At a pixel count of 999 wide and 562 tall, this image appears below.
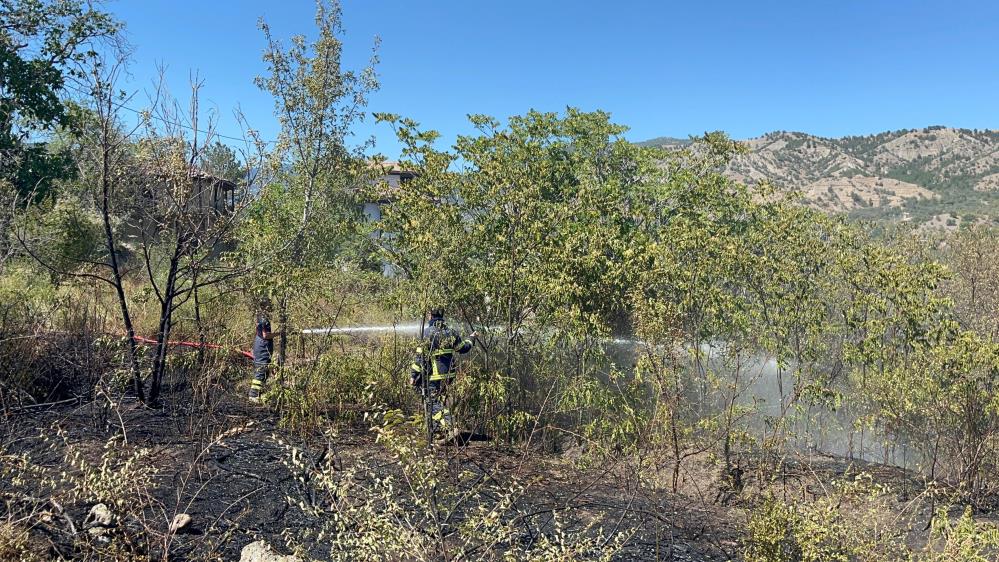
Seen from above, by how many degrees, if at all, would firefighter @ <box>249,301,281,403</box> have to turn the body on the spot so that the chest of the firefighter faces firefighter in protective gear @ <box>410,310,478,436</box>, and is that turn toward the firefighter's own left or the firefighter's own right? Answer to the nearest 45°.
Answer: approximately 45° to the firefighter's own right

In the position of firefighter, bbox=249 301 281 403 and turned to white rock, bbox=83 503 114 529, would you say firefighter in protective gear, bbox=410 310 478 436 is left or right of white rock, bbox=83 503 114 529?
left

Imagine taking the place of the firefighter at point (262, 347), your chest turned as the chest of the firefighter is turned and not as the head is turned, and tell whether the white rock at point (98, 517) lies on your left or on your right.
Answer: on your right

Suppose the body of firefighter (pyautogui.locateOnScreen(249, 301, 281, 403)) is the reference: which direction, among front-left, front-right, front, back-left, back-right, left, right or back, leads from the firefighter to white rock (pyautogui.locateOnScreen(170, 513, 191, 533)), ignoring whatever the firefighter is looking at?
right

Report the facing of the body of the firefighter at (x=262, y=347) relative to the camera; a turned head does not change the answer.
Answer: to the viewer's right

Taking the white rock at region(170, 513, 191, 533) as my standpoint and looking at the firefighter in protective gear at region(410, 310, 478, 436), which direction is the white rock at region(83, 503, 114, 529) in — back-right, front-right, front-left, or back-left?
back-left

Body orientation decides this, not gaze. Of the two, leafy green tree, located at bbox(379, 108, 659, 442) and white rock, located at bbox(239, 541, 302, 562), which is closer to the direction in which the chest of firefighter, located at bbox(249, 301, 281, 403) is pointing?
the leafy green tree

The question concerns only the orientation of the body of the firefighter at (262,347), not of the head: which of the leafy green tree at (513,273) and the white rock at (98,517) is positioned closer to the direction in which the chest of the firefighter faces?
the leafy green tree

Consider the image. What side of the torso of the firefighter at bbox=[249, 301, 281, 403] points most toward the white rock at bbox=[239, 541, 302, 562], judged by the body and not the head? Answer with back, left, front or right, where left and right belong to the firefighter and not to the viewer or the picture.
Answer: right

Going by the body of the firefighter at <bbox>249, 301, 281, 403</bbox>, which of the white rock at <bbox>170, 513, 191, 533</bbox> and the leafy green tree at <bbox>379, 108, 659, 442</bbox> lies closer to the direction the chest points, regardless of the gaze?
the leafy green tree
